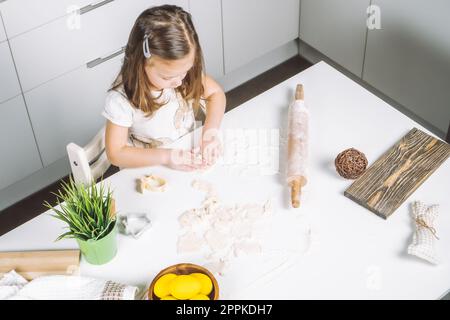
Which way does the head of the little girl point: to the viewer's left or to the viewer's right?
to the viewer's right

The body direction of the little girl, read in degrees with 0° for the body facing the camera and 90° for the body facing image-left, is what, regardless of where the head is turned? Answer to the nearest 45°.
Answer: approximately 315°

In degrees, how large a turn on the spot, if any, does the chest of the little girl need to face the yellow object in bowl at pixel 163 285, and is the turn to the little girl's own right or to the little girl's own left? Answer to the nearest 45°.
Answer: approximately 45° to the little girl's own right

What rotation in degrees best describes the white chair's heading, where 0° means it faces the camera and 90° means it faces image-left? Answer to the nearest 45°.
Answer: approximately 315°
